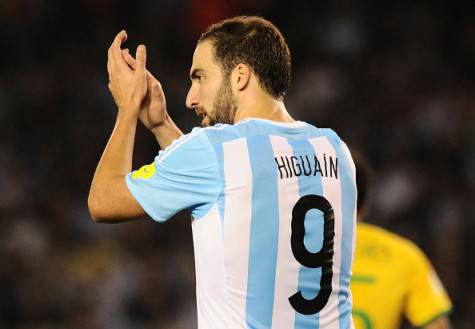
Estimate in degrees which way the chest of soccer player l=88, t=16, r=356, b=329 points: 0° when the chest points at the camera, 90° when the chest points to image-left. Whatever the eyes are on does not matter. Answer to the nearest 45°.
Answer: approximately 135°

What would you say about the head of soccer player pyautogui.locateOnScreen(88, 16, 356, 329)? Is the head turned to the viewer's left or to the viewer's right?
to the viewer's left

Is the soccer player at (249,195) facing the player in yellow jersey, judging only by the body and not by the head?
no
